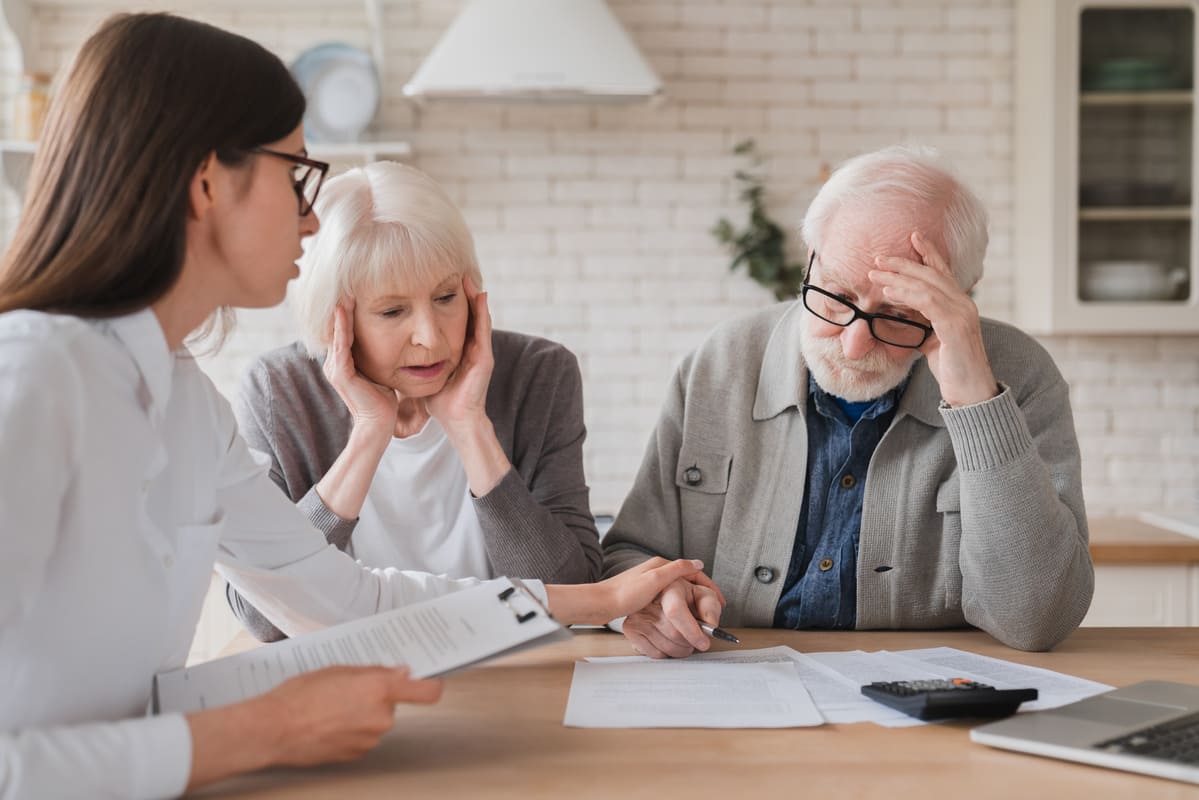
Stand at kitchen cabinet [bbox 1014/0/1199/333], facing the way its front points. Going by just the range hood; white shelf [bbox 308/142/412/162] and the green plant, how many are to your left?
0

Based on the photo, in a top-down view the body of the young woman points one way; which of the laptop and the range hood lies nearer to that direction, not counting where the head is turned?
the laptop

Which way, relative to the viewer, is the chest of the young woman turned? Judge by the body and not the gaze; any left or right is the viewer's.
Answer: facing to the right of the viewer

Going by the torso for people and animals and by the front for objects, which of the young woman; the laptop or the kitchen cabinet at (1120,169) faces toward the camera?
the kitchen cabinet

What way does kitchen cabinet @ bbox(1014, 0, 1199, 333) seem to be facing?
toward the camera

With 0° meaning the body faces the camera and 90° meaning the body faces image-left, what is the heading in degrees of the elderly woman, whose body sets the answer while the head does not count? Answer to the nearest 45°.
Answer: approximately 0°

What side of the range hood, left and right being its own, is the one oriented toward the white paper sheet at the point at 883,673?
front

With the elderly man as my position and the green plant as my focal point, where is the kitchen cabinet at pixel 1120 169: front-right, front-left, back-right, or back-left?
front-right

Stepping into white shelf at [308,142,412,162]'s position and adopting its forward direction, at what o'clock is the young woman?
The young woman is roughly at 12 o'clock from the white shelf.

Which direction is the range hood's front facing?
toward the camera

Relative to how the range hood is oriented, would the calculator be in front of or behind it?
in front

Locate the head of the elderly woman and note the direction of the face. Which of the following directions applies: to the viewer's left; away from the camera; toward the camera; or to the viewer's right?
toward the camera

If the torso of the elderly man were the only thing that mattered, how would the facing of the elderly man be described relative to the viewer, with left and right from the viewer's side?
facing the viewer

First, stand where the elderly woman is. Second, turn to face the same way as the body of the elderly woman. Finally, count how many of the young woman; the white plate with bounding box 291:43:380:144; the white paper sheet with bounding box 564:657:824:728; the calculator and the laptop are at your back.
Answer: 1
